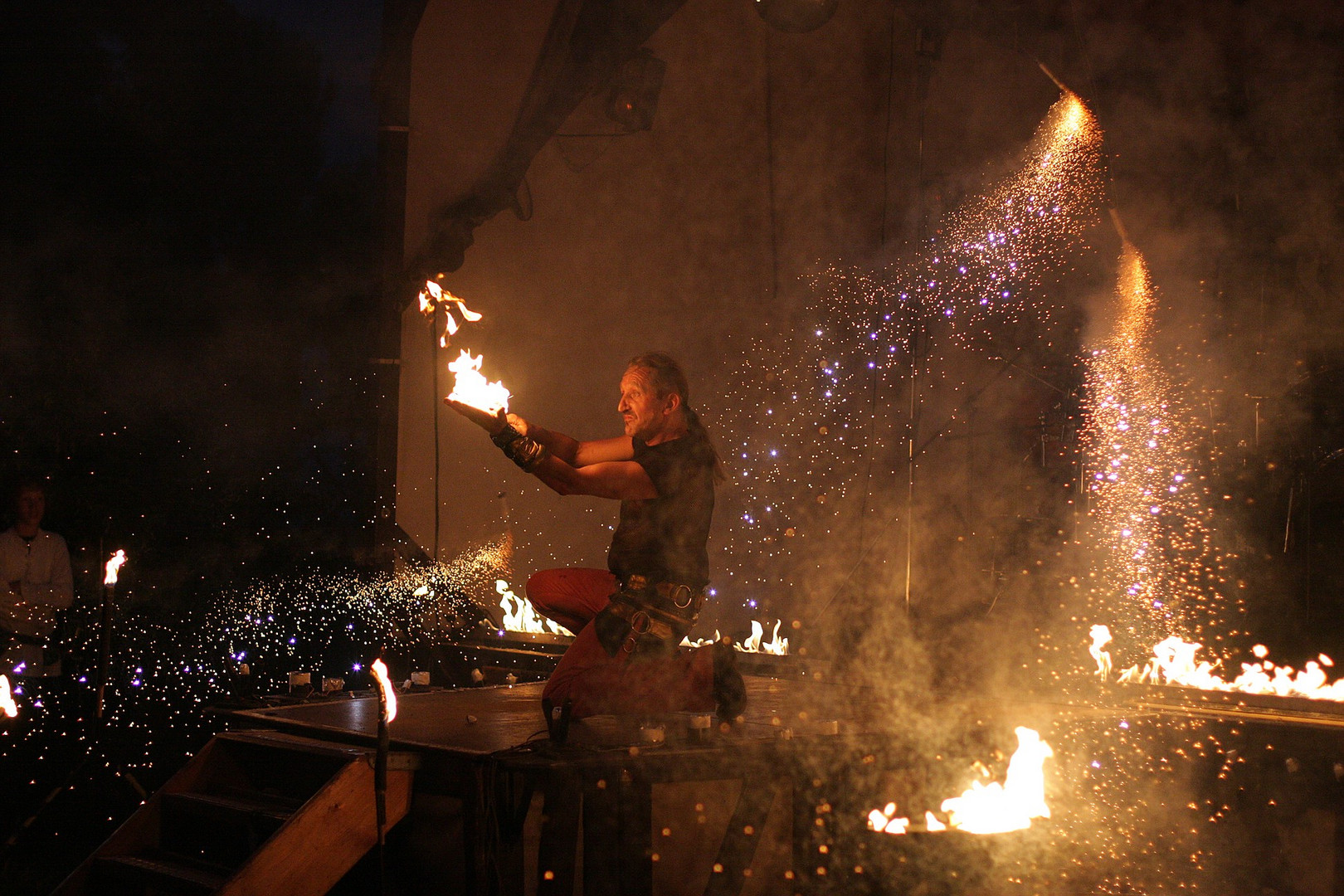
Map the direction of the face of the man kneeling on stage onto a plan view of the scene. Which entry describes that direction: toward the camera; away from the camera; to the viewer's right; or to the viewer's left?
to the viewer's left

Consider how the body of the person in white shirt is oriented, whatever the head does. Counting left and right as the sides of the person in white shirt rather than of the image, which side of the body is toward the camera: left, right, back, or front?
front

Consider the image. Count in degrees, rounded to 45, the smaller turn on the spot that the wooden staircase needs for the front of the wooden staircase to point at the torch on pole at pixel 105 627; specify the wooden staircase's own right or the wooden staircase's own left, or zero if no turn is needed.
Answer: approximately 135° to the wooden staircase's own right

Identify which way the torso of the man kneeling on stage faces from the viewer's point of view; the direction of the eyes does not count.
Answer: to the viewer's left

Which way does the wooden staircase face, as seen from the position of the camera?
facing the viewer and to the left of the viewer

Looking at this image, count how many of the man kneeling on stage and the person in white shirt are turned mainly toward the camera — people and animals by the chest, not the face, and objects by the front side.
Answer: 1

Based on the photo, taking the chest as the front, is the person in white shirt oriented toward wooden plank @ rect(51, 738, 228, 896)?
yes
